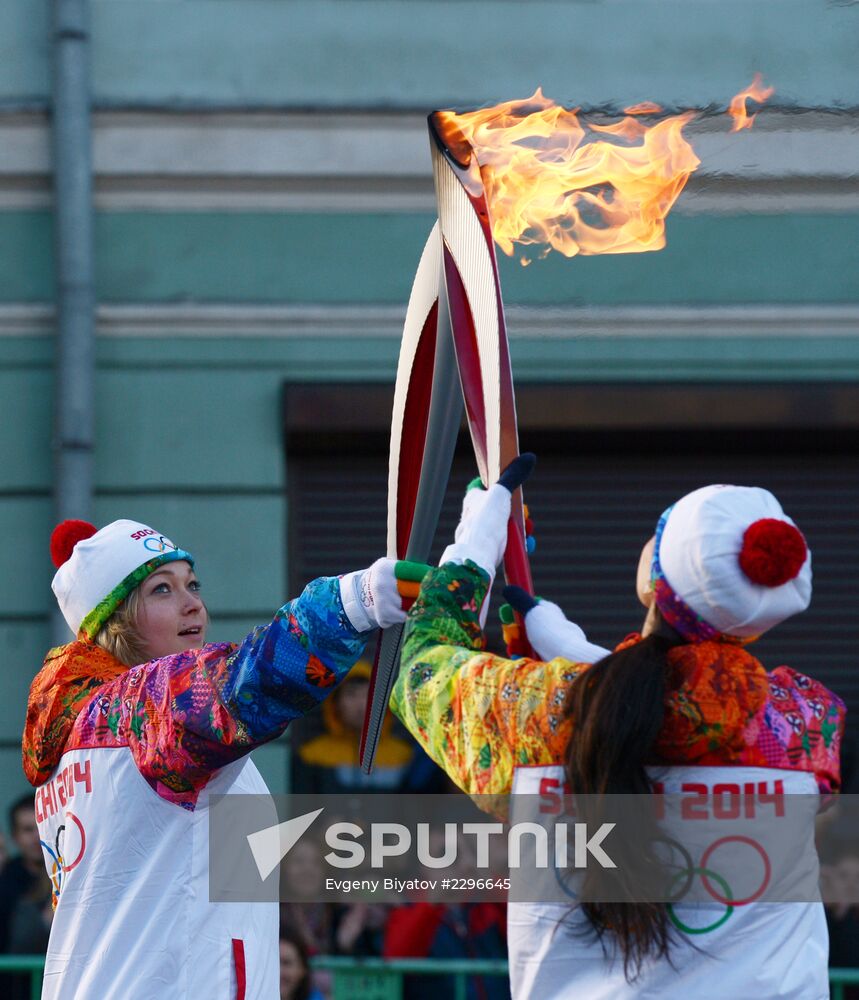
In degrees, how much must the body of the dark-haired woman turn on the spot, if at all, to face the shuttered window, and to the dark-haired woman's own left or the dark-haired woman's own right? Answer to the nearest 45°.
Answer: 0° — they already face it

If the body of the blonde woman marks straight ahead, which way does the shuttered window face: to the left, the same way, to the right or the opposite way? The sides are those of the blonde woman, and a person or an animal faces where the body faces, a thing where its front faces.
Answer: to the right

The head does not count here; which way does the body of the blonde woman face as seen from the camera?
to the viewer's right

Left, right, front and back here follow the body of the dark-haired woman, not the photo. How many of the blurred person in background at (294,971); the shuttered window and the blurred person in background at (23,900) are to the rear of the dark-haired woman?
0

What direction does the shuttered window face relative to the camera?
toward the camera

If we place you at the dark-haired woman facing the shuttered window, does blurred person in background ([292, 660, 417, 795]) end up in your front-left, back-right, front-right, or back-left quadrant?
front-left

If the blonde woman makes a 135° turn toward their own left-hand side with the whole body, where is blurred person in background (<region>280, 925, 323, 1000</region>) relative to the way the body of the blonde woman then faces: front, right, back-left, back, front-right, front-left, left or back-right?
front-right

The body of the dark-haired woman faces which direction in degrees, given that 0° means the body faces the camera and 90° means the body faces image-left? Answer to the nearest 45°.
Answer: approximately 180°

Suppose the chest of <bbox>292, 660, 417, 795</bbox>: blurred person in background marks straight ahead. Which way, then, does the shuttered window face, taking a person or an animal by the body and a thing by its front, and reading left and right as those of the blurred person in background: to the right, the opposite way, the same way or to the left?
the same way

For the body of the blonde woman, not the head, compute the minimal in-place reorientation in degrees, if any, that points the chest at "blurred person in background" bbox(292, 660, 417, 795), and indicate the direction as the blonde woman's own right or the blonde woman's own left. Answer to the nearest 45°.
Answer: approximately 90° to the blonde woman's own left

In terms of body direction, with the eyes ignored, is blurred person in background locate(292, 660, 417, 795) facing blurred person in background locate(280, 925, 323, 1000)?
yes

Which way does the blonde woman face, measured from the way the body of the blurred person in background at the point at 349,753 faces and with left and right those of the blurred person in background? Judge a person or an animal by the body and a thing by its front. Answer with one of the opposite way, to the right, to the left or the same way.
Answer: to the left

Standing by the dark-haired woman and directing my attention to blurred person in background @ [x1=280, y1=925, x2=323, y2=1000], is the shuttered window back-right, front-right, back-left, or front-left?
front-right

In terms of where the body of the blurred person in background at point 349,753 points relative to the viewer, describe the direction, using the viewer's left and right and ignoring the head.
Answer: facing the viewer

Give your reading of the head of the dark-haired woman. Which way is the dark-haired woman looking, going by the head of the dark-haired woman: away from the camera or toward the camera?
away from the camera

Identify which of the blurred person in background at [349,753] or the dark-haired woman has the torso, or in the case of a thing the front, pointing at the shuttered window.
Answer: the dark-haired woman

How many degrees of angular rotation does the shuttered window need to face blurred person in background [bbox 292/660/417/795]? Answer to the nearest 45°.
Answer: approximately 45° to its right

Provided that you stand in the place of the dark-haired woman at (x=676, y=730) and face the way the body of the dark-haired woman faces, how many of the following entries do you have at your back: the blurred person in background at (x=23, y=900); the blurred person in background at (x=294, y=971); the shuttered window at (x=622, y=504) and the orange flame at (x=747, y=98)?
0

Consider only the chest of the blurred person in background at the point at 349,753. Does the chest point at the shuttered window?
no

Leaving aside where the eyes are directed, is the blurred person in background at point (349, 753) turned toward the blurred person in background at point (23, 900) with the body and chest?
no

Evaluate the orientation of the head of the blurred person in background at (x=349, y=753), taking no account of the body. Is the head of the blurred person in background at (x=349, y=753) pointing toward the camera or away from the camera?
toward the camera
